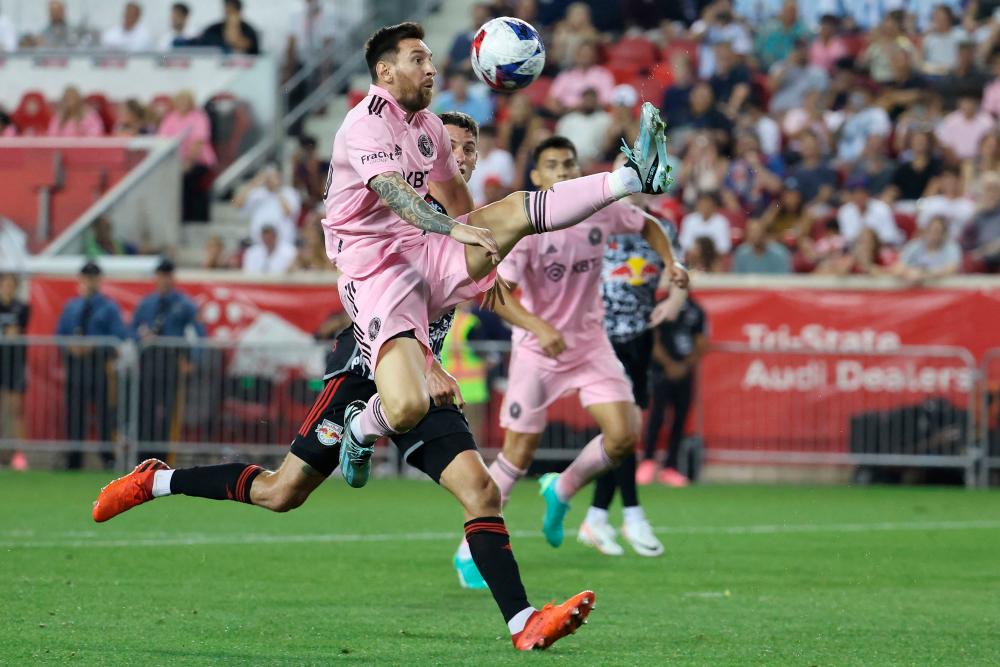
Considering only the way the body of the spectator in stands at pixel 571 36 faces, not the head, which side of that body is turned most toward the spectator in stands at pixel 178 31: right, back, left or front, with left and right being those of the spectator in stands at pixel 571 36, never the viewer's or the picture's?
right

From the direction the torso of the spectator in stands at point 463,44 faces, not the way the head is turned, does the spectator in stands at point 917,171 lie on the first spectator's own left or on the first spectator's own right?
on the first spectator's own left

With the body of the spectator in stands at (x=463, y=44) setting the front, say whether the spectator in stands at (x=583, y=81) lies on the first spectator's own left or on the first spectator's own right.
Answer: on the first spectator's own left

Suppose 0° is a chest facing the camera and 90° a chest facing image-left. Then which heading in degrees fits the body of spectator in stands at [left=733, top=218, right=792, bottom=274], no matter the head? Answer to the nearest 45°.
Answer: approximately 0°

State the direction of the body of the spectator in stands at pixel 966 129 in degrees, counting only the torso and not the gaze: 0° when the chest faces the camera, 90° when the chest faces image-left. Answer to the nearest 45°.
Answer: approximately 0°
